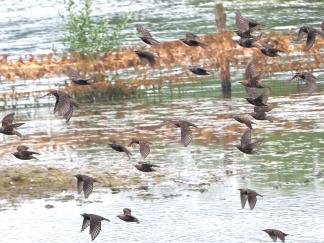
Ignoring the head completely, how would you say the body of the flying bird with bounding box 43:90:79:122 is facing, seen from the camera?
to the viewer's left

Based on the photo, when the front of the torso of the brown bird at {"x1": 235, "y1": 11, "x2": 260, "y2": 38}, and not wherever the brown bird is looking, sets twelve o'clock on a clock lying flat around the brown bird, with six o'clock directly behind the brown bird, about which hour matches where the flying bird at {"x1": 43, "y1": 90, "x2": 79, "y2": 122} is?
The flying bird is roughly at 11 o'clock from the brown bird.

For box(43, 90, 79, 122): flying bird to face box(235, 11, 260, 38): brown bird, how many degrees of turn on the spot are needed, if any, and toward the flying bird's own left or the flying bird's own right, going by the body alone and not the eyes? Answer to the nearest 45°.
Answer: approximately 180°

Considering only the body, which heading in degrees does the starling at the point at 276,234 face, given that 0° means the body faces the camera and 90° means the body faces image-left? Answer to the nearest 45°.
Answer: approximately 90°

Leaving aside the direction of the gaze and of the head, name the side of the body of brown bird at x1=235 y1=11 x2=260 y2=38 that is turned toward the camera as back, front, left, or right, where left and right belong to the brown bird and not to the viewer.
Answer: left

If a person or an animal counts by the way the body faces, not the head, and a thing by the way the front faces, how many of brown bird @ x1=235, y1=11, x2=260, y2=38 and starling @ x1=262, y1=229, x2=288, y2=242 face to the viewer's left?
2
